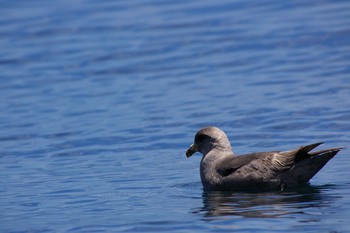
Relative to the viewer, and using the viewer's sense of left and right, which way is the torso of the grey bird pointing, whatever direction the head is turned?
facing to the left of the viewer
